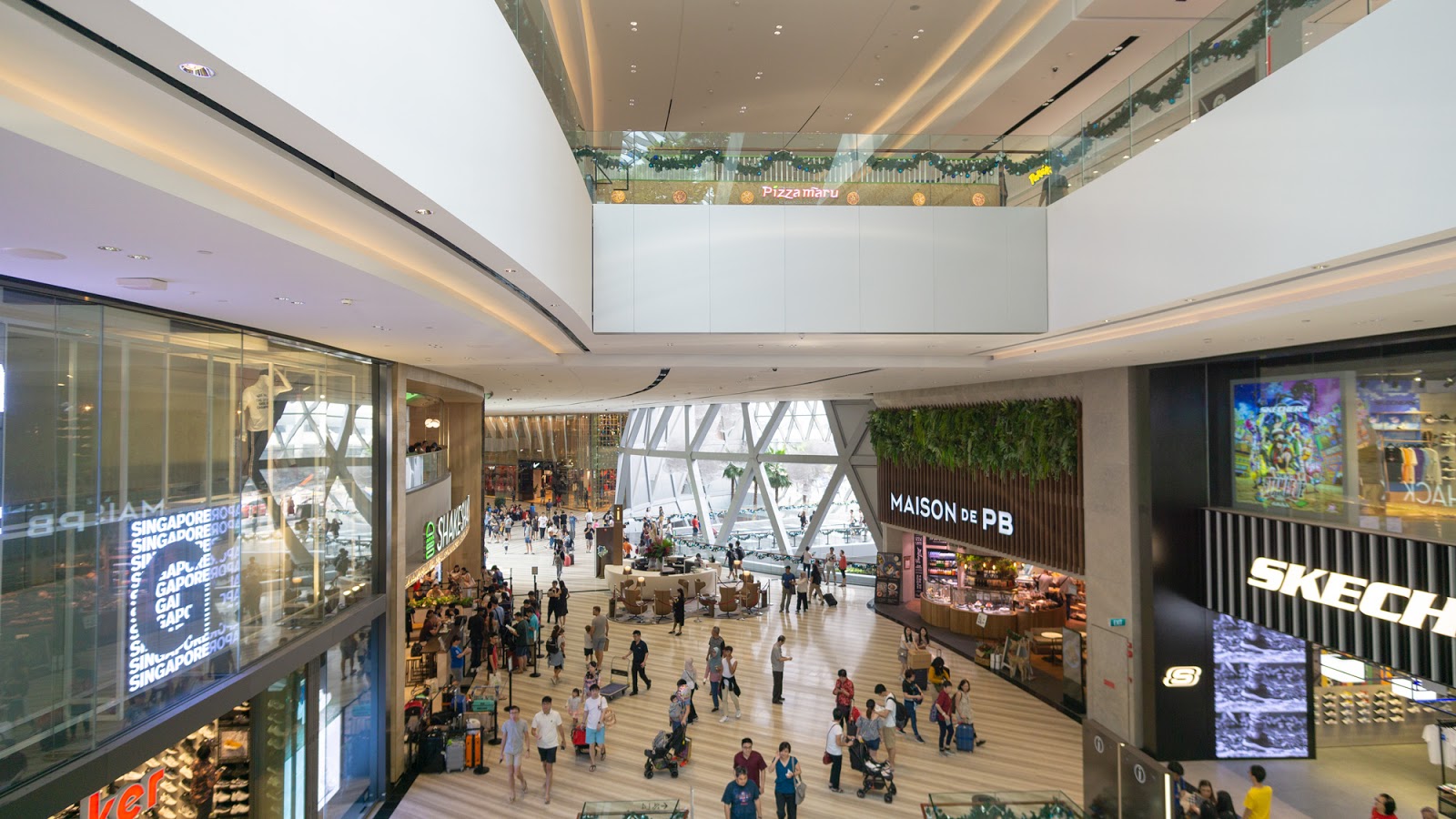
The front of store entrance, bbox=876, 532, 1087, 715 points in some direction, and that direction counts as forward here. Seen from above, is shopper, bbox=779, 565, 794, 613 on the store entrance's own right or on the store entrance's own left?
on the store entrance's own right

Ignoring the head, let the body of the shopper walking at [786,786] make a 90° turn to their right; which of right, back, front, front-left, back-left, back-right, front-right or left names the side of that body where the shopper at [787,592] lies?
right

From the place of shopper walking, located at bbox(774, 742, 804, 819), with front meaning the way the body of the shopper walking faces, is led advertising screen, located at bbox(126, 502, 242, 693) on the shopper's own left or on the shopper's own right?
on the shopper's own right

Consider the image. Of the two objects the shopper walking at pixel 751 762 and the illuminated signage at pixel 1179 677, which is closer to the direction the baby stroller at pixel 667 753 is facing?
the shopper walking

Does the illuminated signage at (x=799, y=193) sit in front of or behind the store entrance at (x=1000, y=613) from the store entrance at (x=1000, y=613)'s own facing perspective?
in front

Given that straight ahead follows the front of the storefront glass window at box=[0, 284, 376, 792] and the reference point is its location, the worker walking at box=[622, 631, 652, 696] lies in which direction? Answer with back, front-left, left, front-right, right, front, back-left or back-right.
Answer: left

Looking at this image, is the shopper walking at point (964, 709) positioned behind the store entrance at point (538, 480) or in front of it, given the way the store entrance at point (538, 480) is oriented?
in front

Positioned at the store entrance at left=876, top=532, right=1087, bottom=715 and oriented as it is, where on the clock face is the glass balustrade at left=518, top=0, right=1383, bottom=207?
The glass balustrade is roughly at 11 o'clock from the store entrance.
